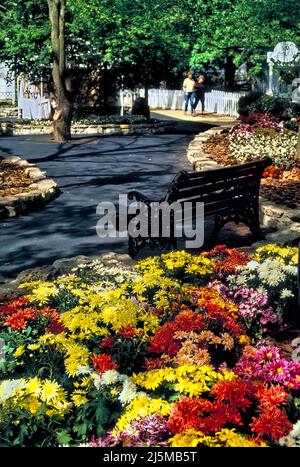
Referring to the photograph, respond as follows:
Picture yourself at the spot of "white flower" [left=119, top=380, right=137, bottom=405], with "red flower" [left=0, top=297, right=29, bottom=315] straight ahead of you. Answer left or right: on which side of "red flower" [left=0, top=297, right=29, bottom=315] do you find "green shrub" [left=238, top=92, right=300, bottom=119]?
right

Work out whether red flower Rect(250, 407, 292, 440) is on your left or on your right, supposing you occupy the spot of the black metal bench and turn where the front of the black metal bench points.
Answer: on your left

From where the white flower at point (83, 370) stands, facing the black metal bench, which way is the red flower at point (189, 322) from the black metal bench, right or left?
right
